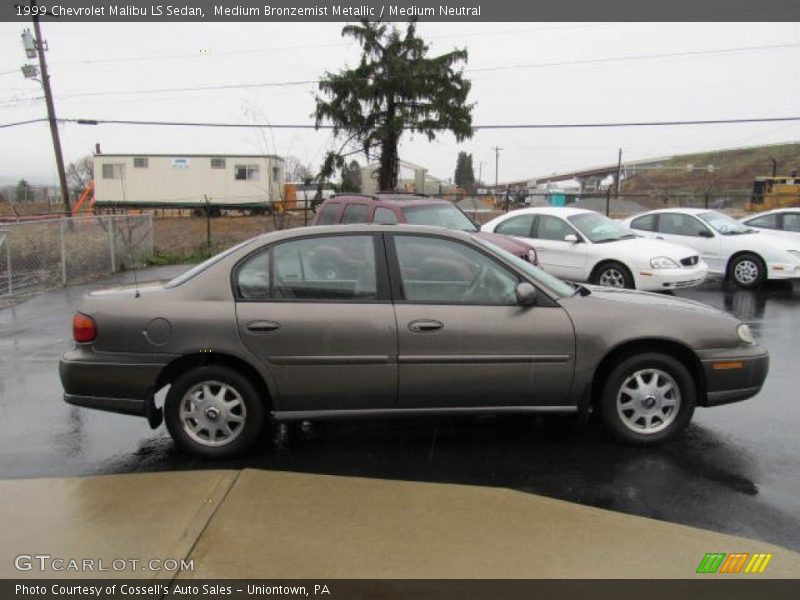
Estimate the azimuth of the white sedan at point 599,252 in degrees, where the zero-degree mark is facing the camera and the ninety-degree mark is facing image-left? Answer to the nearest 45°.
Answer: approximately 315°

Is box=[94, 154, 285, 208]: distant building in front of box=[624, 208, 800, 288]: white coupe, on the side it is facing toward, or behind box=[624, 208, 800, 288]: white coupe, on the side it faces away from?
behind

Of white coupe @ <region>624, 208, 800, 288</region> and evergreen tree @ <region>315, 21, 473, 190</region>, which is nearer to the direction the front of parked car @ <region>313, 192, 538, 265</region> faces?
the white coupe

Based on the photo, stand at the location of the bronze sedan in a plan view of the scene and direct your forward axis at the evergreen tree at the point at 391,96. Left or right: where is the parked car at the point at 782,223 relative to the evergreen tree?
right

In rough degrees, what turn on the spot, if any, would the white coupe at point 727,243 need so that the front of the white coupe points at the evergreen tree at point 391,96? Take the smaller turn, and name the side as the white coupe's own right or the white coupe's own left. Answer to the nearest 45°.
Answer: approximately 180°

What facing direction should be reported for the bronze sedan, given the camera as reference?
facing to the right of the viewer

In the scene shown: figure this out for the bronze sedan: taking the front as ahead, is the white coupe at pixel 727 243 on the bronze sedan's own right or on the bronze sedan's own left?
on the bronze sedan's own left

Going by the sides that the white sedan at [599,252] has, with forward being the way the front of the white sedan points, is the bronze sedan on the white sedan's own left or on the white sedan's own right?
on the white sedan's own right
